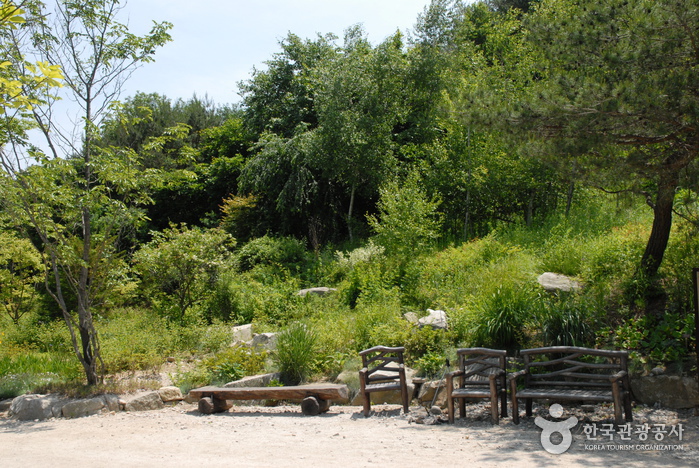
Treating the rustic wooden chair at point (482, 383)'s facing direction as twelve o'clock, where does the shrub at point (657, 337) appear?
The shrub is roughly at 8 o'clock from the rustic wooden chair.

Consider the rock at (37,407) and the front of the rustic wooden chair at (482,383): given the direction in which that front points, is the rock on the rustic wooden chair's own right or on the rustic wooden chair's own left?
on the rustic wooden chair's own right

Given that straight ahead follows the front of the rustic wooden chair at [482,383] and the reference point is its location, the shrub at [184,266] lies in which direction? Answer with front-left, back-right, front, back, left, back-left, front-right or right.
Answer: back-right

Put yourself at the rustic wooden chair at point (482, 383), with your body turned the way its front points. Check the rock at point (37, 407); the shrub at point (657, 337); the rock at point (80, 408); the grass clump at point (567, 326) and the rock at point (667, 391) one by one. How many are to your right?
2

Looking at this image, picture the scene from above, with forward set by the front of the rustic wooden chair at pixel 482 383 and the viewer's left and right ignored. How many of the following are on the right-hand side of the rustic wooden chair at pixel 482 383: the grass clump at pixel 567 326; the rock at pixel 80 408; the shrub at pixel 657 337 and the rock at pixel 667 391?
1

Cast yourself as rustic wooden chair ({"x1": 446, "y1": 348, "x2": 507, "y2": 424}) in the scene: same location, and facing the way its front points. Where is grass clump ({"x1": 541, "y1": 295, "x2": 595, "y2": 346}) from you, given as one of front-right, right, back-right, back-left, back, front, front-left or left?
back-left

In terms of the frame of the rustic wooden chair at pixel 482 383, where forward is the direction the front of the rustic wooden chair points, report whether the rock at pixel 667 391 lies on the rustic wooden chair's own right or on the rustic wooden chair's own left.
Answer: on the rustic wooden chair's own left

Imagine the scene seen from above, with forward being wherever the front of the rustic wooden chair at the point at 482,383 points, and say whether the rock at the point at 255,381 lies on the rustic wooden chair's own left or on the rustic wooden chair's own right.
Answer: on the rustic wooden chair's own right

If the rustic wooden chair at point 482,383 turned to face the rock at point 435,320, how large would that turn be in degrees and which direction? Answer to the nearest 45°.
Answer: approximately 180°

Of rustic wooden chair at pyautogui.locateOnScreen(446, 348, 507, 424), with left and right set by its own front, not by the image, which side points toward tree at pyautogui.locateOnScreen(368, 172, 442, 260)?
back

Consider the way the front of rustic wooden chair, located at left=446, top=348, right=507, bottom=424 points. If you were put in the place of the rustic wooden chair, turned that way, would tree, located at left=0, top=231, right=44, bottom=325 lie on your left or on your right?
on your right

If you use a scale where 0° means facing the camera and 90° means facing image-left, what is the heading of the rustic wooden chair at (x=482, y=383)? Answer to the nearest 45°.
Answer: approximately 0°
